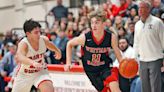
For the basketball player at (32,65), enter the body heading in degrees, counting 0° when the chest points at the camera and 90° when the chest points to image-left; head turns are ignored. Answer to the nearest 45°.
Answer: approximately 315°

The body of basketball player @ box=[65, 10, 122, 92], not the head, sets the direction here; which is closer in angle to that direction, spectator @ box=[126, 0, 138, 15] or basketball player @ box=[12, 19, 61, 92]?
the basketball player

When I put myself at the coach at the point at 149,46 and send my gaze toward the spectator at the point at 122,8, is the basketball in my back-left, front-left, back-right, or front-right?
back-left

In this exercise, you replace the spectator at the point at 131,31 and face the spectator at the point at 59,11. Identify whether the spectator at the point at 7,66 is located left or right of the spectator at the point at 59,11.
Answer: left
